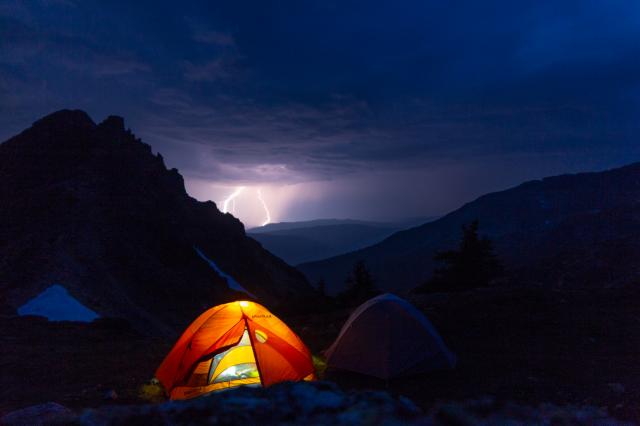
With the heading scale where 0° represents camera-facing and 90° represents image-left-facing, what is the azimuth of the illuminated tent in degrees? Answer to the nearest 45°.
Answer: approximately 0°

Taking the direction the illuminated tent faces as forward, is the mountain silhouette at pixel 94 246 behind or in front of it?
behind

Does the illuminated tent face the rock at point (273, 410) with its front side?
yes

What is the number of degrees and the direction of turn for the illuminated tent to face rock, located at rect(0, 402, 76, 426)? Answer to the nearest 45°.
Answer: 0° — it already faces it

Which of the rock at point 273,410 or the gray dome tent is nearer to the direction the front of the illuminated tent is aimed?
the rock

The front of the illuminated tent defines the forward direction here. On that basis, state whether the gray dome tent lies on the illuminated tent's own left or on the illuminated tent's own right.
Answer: on the illuminated tent's own left

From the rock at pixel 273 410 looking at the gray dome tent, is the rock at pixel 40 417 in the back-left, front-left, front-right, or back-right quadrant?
back-left

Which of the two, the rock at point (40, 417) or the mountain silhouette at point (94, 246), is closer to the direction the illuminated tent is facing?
the rock

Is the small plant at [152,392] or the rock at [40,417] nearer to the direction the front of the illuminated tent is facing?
the rock

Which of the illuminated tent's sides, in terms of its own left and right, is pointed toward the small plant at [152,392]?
right

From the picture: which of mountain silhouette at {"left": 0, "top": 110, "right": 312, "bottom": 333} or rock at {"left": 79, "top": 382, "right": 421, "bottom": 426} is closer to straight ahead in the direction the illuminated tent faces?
the rock
